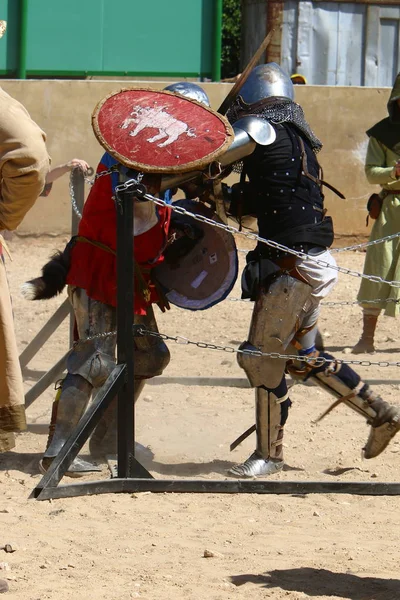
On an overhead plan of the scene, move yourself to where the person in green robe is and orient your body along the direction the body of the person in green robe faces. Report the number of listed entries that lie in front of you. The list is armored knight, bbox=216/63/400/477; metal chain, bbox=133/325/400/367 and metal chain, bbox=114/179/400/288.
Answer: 3

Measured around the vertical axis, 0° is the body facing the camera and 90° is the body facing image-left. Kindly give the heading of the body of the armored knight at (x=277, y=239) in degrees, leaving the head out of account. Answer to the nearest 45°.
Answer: approximately 90°

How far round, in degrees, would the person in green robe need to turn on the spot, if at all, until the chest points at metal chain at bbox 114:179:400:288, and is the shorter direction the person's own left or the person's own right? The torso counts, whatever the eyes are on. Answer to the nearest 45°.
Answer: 0° — they already face it

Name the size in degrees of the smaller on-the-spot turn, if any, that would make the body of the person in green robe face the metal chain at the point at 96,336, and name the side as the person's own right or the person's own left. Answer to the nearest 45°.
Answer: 0° — they already face it

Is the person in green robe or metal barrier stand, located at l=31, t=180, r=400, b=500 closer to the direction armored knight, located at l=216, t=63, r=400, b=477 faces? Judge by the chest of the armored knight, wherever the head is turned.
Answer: the metal barrier stand
